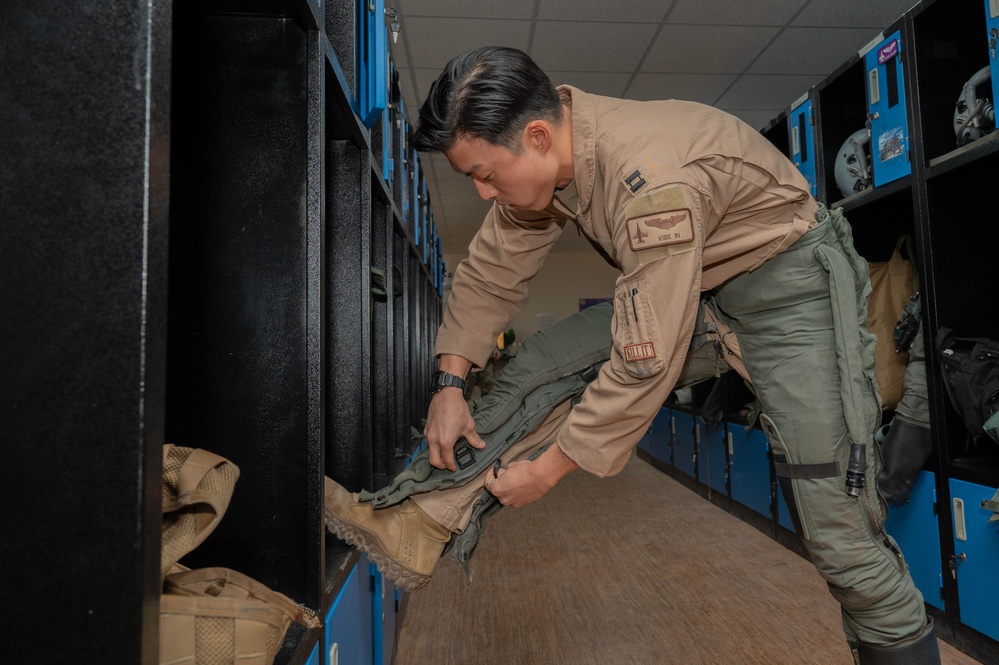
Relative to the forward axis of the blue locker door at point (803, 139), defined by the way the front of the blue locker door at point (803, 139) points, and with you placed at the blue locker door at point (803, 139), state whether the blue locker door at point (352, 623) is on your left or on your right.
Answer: on your left

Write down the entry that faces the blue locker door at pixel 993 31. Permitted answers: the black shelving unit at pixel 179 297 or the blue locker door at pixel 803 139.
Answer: the black shelving unit

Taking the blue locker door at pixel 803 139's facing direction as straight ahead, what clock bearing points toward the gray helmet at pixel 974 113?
The gray helmet is roughly at 8 o'clock from the blue locker door.

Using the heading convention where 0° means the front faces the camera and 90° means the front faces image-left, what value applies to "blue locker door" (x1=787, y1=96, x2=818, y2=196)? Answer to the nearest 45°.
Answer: approximately 90°

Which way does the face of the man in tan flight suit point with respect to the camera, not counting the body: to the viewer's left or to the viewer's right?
to the viewer's left

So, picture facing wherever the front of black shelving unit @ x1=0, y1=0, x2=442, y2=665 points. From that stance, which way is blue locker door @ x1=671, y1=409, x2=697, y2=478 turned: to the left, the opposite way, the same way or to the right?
the opposite way

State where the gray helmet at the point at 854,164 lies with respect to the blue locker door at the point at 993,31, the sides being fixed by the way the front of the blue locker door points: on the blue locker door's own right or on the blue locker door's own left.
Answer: on the blue locker door's own right

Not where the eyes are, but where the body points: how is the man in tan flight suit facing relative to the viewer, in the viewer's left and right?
facing to the left of the viewer

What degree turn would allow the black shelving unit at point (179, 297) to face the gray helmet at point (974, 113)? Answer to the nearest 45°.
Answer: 0° — it already faces it

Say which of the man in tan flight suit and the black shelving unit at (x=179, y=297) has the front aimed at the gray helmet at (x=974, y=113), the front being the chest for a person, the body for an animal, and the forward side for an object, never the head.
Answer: the black shelving unit

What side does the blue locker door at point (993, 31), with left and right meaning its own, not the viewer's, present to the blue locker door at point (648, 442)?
right

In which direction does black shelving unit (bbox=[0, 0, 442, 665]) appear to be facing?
to the viewer's right
